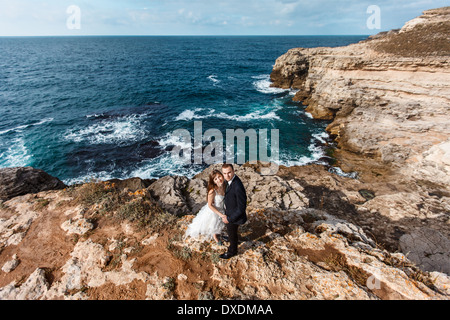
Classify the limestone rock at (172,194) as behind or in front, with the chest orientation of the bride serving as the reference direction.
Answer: behind

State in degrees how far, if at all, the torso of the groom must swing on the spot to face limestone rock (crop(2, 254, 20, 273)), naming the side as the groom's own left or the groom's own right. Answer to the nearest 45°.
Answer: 0° — they already face it

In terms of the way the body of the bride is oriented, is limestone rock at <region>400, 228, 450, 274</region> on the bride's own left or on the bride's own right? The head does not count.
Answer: on the bride's own left

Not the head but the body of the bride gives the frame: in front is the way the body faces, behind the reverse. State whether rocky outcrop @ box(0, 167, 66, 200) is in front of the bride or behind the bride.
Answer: behind

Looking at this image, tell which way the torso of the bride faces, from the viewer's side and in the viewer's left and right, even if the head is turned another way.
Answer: facing the viewer and to the right of the viewer

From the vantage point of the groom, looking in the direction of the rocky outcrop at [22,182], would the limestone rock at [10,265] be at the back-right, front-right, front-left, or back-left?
front-left
